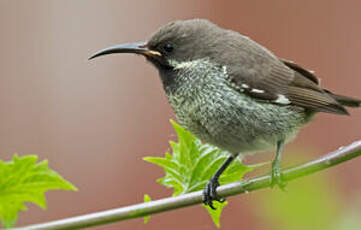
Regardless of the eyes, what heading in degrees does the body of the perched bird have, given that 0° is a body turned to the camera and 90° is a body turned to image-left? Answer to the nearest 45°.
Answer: approximately 90°
